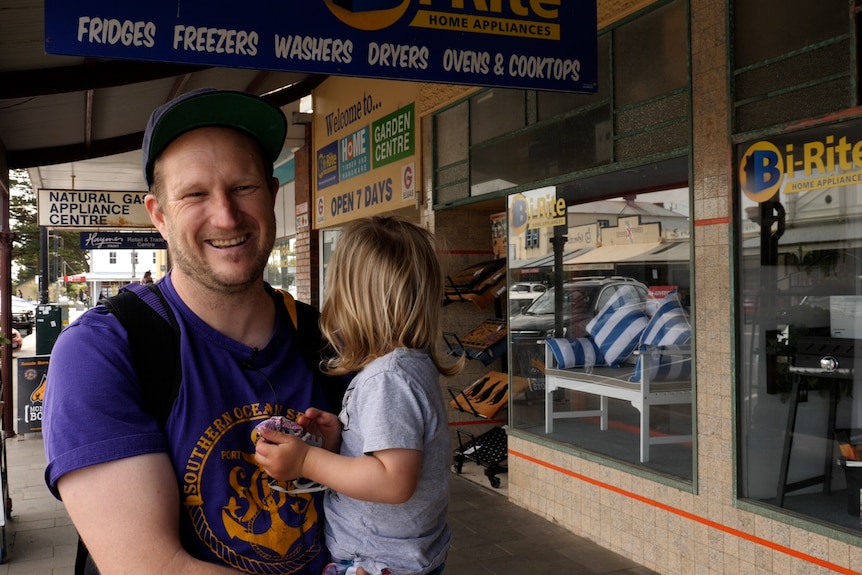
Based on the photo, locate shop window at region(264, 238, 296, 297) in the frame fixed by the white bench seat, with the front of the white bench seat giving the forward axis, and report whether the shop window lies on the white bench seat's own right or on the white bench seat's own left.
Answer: on the white bench seat's own right

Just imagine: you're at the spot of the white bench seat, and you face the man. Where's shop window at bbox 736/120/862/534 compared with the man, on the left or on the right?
left

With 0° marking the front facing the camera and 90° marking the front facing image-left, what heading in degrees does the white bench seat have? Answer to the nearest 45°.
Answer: approximately 45°

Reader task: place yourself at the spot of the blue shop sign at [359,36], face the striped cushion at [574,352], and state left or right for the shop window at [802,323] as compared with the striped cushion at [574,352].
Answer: right

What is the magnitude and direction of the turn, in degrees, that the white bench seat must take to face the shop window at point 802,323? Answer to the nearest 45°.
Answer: approximately 90° to its left

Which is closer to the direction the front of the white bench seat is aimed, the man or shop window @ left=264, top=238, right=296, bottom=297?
the man
